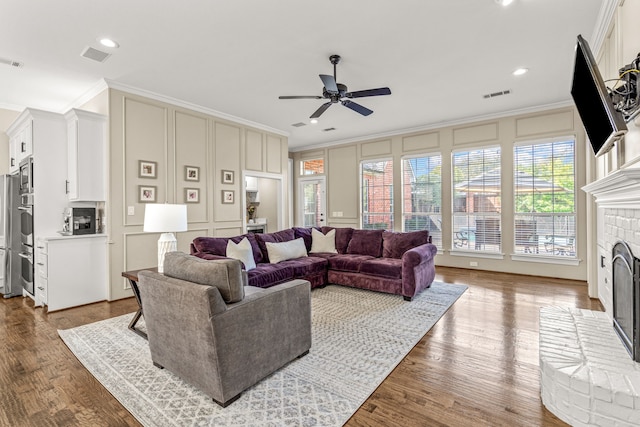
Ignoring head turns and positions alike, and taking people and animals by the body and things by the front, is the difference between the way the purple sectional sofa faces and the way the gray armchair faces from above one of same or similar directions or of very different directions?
very different directions

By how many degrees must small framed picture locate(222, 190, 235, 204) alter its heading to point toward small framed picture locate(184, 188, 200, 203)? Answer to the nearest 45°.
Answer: approximately 90° to its right

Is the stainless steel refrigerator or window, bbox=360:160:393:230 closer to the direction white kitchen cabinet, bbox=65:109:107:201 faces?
the stainless steel refrigerator

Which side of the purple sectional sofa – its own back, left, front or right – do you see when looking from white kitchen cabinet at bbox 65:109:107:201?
right

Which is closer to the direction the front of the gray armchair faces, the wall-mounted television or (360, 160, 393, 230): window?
the window

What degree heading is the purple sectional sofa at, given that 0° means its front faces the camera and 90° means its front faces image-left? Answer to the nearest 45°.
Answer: approximately 0°

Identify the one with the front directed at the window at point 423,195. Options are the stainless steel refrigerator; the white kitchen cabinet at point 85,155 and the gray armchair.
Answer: the gray armchair
